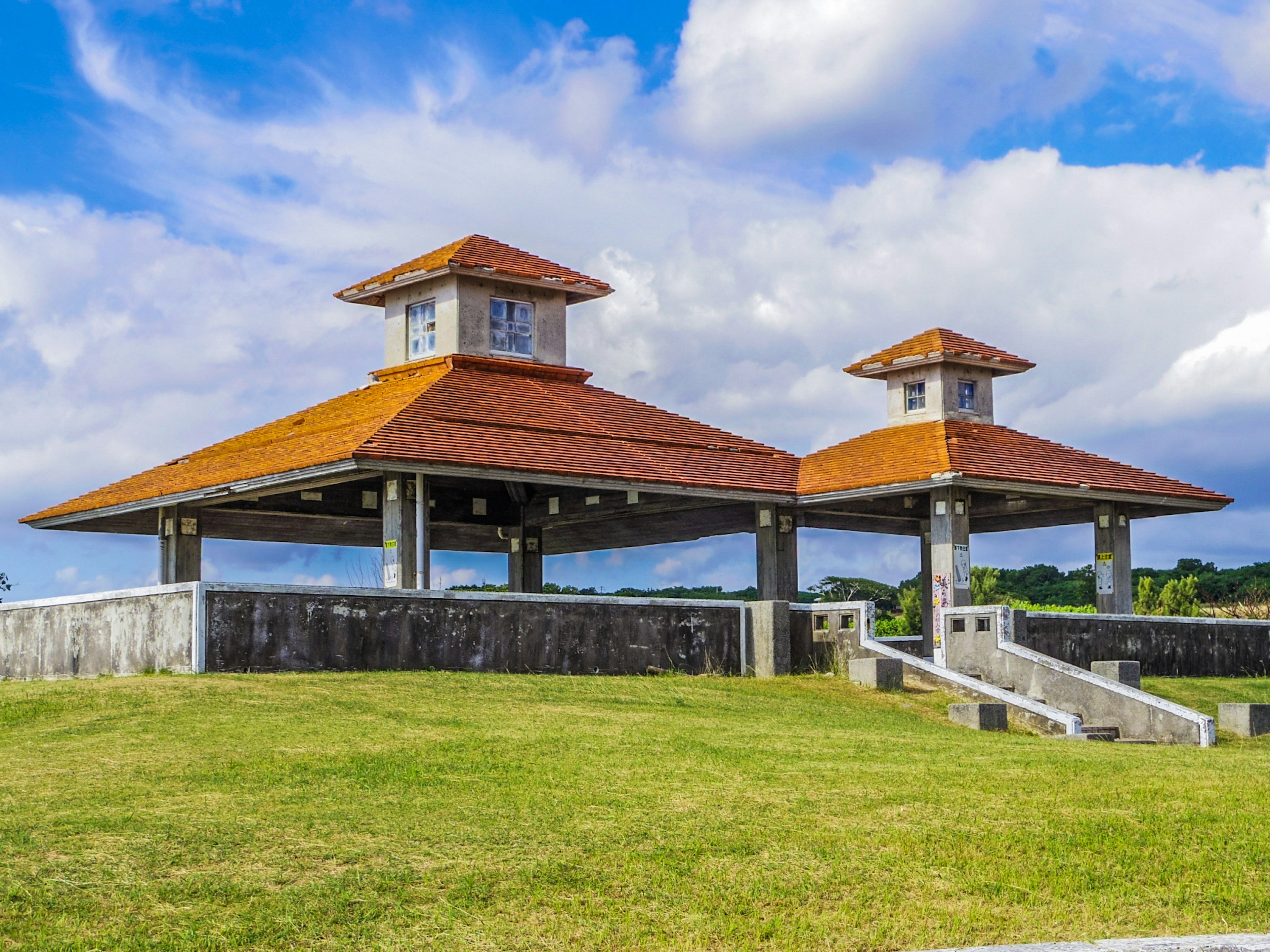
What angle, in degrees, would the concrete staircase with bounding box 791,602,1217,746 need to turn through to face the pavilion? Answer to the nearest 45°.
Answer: approximately 180°

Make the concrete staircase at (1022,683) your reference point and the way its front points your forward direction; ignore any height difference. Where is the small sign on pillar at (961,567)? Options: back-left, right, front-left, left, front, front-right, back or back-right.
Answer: back-left

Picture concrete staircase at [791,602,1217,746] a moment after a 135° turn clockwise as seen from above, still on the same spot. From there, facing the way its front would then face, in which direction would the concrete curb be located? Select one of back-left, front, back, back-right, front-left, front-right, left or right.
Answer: left

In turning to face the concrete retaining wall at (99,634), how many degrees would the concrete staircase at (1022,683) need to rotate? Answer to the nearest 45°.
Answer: approximately 135° to its right

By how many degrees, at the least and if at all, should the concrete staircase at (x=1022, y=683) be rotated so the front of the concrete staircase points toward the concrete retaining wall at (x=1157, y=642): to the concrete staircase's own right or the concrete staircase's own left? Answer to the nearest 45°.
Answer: approximately 135° to the concrete staircase's own left

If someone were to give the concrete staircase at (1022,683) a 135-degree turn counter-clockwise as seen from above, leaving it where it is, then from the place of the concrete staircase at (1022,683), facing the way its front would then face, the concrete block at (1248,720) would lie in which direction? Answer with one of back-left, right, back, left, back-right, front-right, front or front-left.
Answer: right

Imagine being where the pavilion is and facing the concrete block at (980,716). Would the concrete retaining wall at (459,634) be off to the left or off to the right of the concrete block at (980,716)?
right

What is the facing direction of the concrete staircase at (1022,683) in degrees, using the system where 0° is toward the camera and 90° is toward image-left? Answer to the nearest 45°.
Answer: approximately 315°
